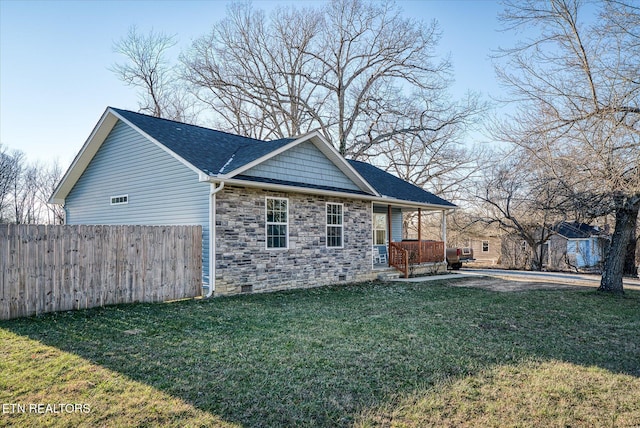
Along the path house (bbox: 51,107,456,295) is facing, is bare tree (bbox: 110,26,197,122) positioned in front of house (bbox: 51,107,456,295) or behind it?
behind

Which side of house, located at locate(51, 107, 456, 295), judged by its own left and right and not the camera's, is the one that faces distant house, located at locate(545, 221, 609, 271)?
left

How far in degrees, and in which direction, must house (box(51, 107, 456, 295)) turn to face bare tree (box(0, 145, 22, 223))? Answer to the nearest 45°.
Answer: approximately 180°

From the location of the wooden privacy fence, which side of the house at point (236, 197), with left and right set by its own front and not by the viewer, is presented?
right

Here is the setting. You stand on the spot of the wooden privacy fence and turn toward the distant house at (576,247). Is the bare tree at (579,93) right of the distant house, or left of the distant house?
right

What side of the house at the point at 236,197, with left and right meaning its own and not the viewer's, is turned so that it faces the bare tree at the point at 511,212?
left

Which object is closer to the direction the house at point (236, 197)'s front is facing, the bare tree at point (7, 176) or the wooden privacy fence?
the wooden privacy fence

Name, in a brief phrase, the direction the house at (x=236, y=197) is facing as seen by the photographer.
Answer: facing the viewer and to the right of the viewer

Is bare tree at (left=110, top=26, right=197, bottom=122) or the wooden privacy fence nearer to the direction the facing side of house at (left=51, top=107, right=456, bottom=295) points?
the wooden privacy fence

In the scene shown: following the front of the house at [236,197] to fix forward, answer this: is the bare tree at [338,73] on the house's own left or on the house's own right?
on the house's own left
